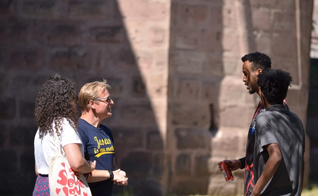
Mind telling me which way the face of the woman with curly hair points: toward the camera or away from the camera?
away from the camera

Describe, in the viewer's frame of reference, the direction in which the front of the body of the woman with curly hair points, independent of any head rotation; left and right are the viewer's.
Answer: facing away from the viewer and to the right of the viewer
